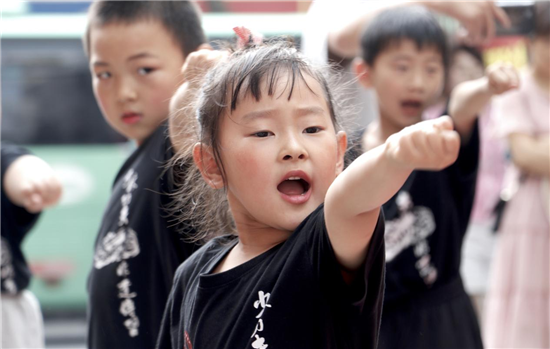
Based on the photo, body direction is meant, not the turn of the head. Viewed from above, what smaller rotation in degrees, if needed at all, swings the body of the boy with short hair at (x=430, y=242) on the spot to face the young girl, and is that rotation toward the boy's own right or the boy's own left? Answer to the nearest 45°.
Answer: approximately 45° to the boy's own right

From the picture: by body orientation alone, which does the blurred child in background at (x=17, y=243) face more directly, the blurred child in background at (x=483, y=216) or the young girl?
the young girl

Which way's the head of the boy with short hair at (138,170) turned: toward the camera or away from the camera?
toward the camera

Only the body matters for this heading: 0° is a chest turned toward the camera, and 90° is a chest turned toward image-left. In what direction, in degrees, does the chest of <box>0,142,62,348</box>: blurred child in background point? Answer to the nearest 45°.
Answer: approximately 0°

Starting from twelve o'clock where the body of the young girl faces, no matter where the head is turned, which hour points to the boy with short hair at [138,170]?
The boy with short hair is roughly at 5 o'clock from the young girl.

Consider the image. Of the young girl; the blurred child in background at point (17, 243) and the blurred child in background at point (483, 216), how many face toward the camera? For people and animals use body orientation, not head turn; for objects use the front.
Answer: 3

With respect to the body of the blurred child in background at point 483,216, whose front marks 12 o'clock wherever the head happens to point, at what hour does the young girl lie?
The young girl is roughly at 12 o'clock from the blurred child in background.

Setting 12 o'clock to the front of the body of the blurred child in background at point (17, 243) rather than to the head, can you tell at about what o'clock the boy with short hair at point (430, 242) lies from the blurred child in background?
The boy with short hair is roughly at 10 o'clock from the blurred child in background.

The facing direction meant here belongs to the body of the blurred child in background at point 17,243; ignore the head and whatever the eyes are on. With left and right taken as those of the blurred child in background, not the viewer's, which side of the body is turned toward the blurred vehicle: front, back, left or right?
back

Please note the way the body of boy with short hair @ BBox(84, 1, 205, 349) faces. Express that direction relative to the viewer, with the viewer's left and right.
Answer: facing the viewer and to the left of the viewer

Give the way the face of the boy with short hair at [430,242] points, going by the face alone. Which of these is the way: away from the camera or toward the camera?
toward the camera

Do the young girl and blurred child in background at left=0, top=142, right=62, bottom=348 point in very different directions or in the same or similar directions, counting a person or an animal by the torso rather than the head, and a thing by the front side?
same or similar directions

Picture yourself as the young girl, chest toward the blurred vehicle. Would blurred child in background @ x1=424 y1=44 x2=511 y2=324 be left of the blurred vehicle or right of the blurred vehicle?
right

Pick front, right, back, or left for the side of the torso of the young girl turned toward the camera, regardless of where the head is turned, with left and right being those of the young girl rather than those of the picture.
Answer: front

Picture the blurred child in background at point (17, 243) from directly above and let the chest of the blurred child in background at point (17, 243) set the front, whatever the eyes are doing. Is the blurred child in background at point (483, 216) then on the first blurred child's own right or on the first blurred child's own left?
on the first blurred child's own left

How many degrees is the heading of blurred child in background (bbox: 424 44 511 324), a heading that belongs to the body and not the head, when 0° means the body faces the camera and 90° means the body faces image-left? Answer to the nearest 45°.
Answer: approximately 0°

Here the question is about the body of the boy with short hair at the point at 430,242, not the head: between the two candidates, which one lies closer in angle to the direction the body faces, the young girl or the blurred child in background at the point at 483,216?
the young girl
